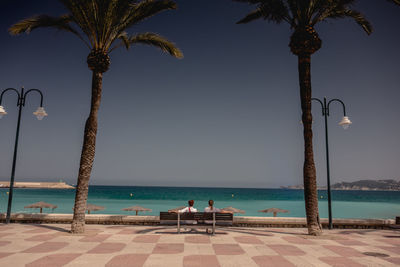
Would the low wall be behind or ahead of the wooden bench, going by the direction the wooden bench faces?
ahead

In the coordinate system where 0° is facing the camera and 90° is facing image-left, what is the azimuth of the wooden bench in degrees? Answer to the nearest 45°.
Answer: approximately 180°
